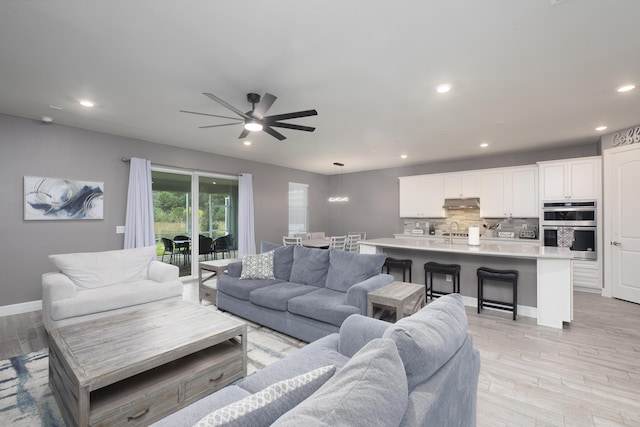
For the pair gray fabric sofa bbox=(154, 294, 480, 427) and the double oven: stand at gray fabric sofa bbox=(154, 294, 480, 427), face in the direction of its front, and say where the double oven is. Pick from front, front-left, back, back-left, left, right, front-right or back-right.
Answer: right

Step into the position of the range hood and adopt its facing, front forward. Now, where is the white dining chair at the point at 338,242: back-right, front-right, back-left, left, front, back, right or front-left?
front-right

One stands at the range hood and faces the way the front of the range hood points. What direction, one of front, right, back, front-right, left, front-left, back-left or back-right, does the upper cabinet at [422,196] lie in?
right

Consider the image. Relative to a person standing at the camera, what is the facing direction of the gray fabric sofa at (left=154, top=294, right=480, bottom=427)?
facing away from the viewer and to the left of the viewer

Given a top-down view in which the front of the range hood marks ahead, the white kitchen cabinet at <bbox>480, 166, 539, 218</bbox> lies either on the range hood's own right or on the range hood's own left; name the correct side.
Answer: on the range hood's own left

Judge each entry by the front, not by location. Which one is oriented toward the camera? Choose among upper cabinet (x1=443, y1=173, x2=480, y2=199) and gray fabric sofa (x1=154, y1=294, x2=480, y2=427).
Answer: the upper cabinet

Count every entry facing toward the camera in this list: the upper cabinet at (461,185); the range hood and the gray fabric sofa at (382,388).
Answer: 2

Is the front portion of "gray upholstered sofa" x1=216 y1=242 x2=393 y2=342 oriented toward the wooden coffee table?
yes

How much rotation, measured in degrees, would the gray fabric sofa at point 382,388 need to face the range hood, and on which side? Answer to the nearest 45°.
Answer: approximately 90° to its right

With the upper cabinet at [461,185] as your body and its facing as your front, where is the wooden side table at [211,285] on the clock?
The wooden side table is roughly at 1 o'clock from the upper cabinet.

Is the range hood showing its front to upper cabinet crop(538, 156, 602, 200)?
no

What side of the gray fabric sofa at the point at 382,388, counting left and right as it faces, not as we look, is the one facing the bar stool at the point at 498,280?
right

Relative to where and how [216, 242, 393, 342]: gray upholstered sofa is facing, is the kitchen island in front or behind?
behind

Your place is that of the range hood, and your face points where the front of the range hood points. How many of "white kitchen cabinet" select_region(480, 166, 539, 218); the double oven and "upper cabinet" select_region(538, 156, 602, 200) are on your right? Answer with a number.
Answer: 0

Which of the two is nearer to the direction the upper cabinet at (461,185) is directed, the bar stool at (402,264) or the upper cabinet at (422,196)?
the bar stool

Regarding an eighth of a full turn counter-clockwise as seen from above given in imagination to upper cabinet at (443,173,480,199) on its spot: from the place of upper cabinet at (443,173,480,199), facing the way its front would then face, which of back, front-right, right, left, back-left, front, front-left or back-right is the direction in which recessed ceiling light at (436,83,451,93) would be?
front-right

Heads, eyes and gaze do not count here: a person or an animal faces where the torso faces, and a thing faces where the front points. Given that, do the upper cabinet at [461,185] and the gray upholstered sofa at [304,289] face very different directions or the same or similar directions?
same or similar directions

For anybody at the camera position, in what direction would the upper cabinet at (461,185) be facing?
facing the viewer
